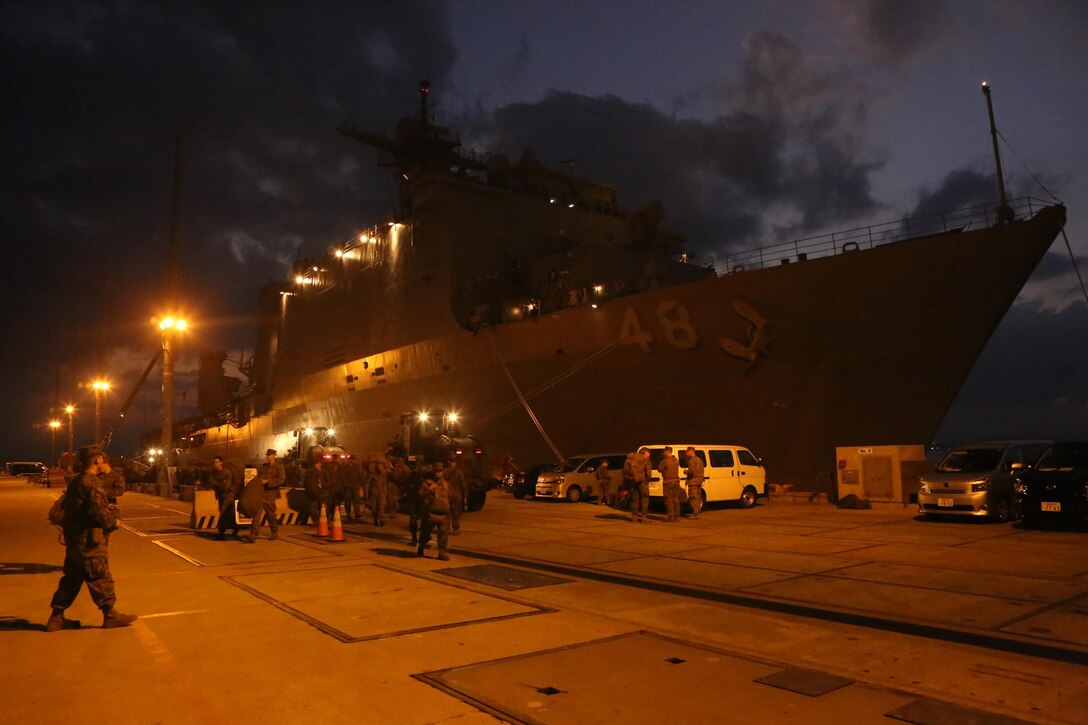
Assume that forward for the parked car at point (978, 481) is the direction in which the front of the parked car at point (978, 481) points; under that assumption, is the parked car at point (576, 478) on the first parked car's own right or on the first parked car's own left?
on the first parked car's own right

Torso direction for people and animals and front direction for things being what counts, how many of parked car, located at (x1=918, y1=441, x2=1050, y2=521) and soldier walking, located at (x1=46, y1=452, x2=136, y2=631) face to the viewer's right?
1

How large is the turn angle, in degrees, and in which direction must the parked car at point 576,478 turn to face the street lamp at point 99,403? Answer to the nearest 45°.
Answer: approximately 90° to its right

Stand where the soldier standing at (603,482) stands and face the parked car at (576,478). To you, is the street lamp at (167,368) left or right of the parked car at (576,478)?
left

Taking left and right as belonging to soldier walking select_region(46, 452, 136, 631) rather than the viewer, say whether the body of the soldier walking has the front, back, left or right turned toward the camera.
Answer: right

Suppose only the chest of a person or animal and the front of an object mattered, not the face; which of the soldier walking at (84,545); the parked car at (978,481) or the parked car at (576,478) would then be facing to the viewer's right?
the soldier walking
